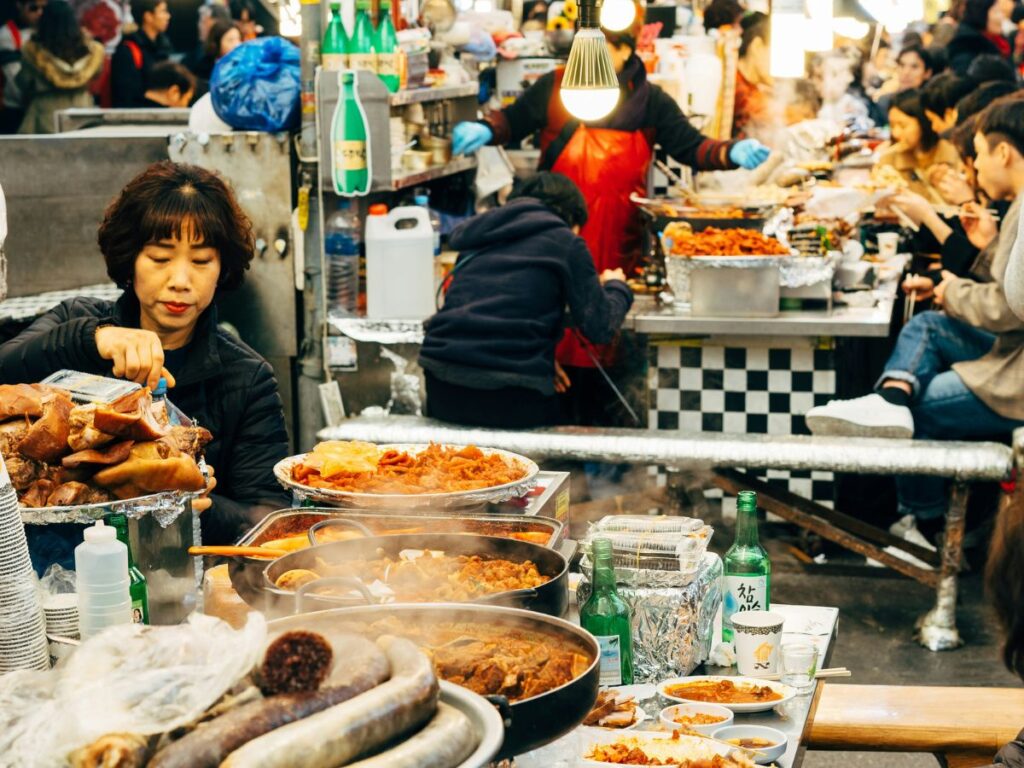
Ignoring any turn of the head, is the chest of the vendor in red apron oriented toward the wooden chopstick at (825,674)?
yes

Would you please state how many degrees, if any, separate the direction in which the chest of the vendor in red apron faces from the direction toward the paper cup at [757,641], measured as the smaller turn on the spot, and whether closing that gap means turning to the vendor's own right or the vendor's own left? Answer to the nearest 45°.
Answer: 0° — they already face it

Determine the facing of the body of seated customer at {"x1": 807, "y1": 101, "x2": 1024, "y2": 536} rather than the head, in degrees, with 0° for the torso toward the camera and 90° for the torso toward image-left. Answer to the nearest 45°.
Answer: approximately 90°

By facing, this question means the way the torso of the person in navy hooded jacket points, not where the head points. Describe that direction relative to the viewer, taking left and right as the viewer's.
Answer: facing away from the viewer and to the right of the viewer

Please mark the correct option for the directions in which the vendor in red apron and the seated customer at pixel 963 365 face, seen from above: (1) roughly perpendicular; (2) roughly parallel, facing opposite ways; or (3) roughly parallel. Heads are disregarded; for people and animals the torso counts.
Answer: roughly perpendicular

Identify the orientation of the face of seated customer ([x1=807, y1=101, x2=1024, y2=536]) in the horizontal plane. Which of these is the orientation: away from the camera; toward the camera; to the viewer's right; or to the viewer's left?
to the viewer's left
